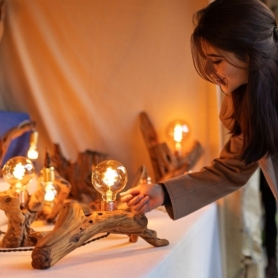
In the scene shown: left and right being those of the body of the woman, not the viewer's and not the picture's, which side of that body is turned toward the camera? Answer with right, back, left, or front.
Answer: left

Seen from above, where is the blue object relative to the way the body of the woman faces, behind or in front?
in front

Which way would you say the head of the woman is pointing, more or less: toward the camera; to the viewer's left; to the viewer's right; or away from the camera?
to the viewer's left

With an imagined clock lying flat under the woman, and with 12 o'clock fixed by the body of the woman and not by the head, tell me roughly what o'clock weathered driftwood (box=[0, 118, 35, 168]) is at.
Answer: The weathered driftwood is roughly at 1 o'clock from the woman.

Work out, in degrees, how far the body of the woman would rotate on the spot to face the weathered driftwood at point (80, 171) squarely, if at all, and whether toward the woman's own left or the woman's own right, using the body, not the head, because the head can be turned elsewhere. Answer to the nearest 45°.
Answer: approximately 45° to the woman's own right

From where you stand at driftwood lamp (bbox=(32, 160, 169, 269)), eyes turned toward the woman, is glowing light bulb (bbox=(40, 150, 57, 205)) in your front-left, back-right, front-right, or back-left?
back-left
